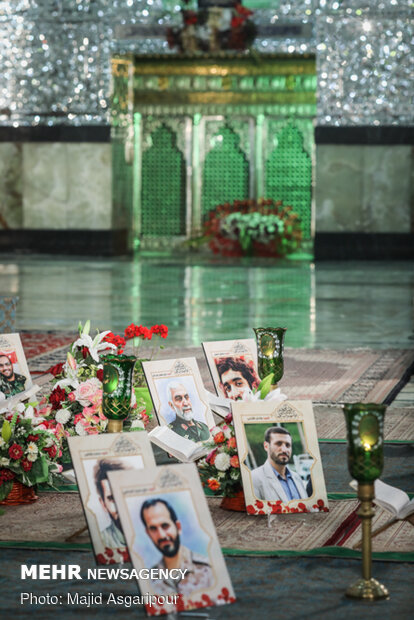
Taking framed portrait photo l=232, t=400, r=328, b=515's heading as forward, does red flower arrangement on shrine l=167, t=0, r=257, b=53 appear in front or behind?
behind

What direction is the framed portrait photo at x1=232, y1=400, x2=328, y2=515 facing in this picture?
toward the camera

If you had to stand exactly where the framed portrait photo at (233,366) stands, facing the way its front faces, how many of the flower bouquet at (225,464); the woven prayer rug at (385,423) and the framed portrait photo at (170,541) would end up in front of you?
2

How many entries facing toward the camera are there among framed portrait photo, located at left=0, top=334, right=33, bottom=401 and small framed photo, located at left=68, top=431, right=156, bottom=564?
2

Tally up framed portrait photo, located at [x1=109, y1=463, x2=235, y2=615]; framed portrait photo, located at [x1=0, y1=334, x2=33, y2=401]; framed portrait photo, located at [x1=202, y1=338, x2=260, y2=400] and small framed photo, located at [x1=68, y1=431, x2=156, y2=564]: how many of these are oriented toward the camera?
4

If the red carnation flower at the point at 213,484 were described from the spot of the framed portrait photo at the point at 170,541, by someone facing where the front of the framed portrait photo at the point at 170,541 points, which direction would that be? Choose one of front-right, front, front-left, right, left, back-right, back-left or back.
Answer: back

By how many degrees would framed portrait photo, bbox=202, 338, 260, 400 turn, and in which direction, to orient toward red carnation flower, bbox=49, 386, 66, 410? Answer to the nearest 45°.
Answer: approximately 90° to its right

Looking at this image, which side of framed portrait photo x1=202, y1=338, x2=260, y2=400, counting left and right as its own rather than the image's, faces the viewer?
front

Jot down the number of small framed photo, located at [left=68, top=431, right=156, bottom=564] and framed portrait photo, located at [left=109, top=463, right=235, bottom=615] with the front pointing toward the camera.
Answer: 2

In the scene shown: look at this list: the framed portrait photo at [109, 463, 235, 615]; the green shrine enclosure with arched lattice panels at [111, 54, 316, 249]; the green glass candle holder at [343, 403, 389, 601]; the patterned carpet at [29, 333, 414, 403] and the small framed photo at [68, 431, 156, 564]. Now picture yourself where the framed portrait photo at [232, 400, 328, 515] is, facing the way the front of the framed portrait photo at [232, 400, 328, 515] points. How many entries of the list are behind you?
2

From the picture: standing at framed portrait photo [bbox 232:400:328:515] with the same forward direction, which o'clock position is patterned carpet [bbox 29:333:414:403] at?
The patterned carpet is roughly at 6 o'clock from the framed portrait photo.

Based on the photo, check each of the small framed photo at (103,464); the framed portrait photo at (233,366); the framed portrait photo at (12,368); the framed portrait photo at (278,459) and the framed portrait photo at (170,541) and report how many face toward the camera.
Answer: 5

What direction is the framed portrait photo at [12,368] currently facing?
toward the camera

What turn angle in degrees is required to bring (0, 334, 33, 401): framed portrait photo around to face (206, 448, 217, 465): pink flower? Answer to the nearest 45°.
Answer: approximately 45° to its left

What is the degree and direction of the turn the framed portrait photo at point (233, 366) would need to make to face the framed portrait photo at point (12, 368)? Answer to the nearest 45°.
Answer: approximately 90° to its right

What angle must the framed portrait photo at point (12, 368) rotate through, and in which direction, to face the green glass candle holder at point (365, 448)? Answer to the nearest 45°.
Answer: approximately 45° to its left

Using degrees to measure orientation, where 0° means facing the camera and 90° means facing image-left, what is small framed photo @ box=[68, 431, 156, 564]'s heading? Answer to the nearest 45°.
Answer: approximately 0°
